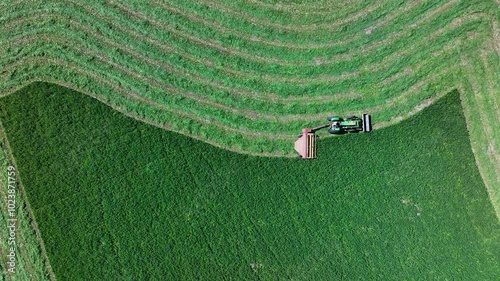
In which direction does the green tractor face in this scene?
to the viewer's right
